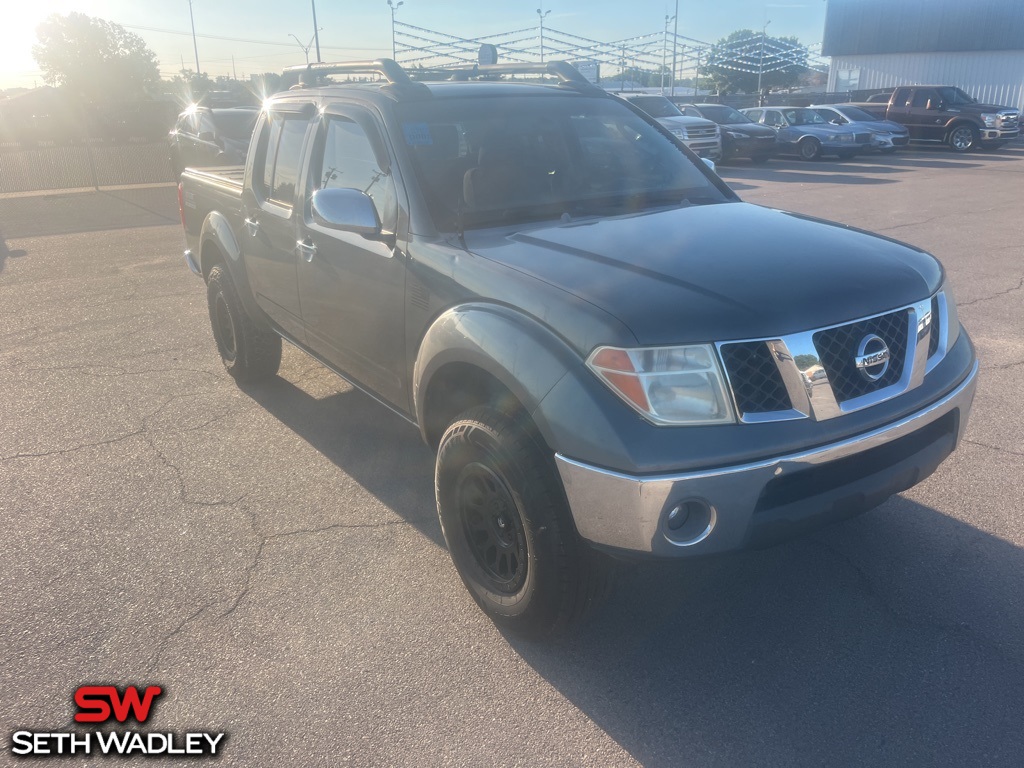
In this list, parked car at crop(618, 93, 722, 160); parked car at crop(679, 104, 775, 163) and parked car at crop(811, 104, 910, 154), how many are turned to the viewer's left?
0

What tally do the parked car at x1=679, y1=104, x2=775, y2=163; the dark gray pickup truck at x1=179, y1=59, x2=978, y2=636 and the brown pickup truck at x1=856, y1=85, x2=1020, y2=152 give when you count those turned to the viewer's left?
0

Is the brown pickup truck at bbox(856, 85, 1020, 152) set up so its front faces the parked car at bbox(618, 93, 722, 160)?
no

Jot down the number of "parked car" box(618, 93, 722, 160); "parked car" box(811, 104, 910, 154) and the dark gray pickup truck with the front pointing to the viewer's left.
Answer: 0

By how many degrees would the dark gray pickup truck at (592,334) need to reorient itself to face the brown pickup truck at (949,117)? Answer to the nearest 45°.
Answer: approximately 90° to its left

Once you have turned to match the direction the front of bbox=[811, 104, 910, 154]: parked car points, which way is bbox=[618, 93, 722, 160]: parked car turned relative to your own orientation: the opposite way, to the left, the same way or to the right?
the same way

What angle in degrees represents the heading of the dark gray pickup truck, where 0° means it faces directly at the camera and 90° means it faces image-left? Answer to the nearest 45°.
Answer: approximately 315°

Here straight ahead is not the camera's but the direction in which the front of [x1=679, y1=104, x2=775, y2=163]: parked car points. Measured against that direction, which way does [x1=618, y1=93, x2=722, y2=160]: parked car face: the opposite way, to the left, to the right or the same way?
the same way

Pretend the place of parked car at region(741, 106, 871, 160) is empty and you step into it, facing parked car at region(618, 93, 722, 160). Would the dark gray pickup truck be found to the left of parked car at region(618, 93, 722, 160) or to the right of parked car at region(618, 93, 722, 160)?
left

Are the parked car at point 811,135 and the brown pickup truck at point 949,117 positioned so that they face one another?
no

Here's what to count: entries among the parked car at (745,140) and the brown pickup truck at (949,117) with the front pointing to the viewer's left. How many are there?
0

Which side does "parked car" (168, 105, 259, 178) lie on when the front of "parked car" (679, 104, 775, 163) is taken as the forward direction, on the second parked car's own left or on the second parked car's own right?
on the second parked car's own right

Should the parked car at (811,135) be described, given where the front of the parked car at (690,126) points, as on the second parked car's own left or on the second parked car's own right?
on the second parked car's own left

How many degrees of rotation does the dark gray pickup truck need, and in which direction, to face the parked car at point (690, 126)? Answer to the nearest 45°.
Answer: approximately 135° to its left

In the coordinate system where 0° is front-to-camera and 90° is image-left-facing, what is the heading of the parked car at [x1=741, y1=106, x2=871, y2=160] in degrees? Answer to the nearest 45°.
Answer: approximately 315°
